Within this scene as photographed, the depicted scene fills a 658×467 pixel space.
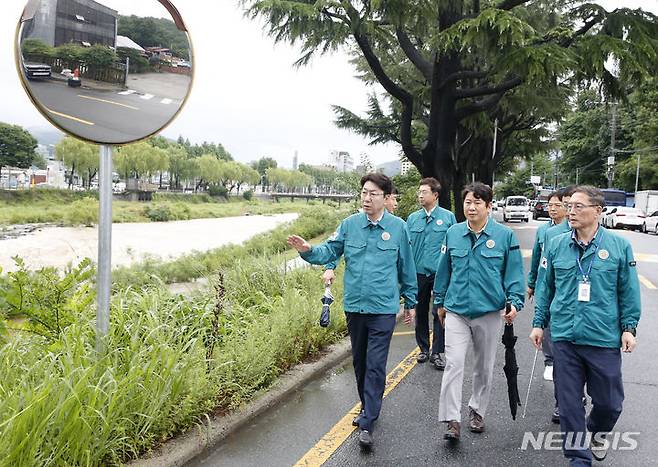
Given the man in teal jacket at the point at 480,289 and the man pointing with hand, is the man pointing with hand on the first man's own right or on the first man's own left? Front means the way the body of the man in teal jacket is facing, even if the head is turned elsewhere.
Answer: on the first man's own right

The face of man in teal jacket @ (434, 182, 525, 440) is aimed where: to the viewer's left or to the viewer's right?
to the viewer's left

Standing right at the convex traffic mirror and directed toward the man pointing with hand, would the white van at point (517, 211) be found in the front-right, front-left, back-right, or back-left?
front-left

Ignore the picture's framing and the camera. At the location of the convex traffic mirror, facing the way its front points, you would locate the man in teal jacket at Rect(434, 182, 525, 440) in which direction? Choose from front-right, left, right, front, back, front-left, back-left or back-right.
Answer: left

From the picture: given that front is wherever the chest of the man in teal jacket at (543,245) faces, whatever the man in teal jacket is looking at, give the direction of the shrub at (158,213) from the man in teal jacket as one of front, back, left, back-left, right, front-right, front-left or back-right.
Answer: back-right

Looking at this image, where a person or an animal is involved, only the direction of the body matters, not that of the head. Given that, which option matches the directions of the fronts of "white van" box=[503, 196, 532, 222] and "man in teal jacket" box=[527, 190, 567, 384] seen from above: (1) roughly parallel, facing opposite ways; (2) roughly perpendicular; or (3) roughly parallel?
roughly parallel

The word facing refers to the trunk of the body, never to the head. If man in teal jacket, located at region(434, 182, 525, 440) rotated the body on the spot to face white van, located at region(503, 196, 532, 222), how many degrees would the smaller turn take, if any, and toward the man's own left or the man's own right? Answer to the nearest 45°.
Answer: approximately 180°

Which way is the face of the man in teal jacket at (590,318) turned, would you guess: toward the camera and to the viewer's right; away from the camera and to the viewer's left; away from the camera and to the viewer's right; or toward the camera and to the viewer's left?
toward the camera and to the viewer's left

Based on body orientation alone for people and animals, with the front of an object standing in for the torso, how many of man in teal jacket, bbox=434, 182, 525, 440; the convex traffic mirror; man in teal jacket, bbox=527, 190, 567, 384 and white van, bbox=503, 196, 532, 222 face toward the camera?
4

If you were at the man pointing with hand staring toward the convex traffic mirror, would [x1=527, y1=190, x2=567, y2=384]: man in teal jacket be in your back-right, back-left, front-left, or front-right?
back-right

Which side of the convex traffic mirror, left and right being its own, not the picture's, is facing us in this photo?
front

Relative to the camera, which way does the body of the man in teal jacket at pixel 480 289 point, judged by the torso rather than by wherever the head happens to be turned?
toward the camera
